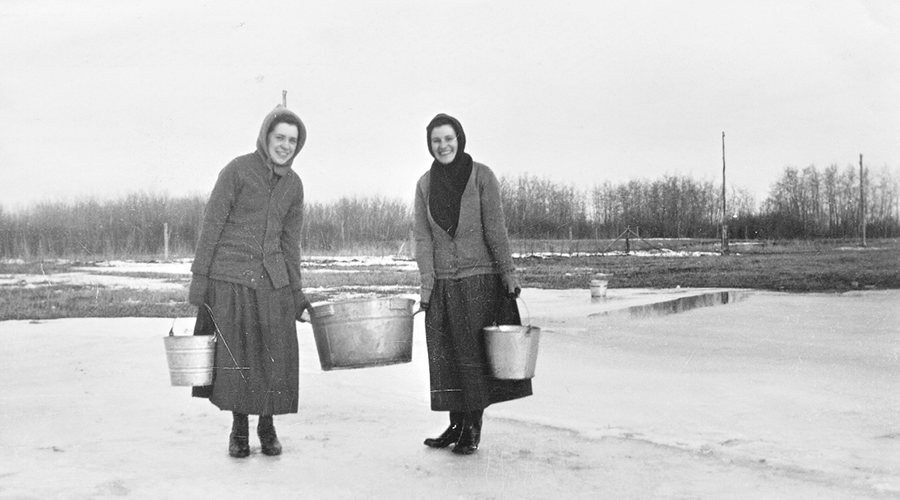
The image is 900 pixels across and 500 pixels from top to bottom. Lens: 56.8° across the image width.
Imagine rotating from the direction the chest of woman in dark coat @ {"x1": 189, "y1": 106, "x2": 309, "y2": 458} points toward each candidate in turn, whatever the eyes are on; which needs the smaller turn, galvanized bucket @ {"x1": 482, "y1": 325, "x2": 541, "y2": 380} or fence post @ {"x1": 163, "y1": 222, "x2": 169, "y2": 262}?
the galvanized bucket

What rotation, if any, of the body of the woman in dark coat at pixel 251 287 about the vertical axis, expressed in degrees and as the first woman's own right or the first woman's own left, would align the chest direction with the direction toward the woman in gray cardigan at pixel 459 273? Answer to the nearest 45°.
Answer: approximately 45° to the first woman's own left

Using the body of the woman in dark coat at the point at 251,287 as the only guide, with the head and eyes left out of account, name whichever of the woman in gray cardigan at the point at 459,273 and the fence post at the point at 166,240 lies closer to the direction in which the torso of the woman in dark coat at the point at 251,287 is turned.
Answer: the woman in gray cardigan

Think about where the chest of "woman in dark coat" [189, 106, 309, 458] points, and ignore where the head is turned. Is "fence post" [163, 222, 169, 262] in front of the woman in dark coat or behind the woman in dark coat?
behind

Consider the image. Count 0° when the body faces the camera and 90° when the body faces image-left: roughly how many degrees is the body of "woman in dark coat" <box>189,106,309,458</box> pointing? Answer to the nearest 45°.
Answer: approximately 315°
